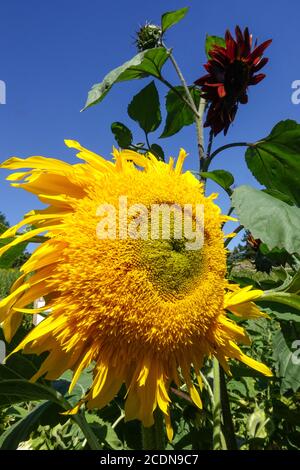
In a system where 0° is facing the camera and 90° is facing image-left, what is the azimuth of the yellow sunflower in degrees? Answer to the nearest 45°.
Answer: approximately 315°
